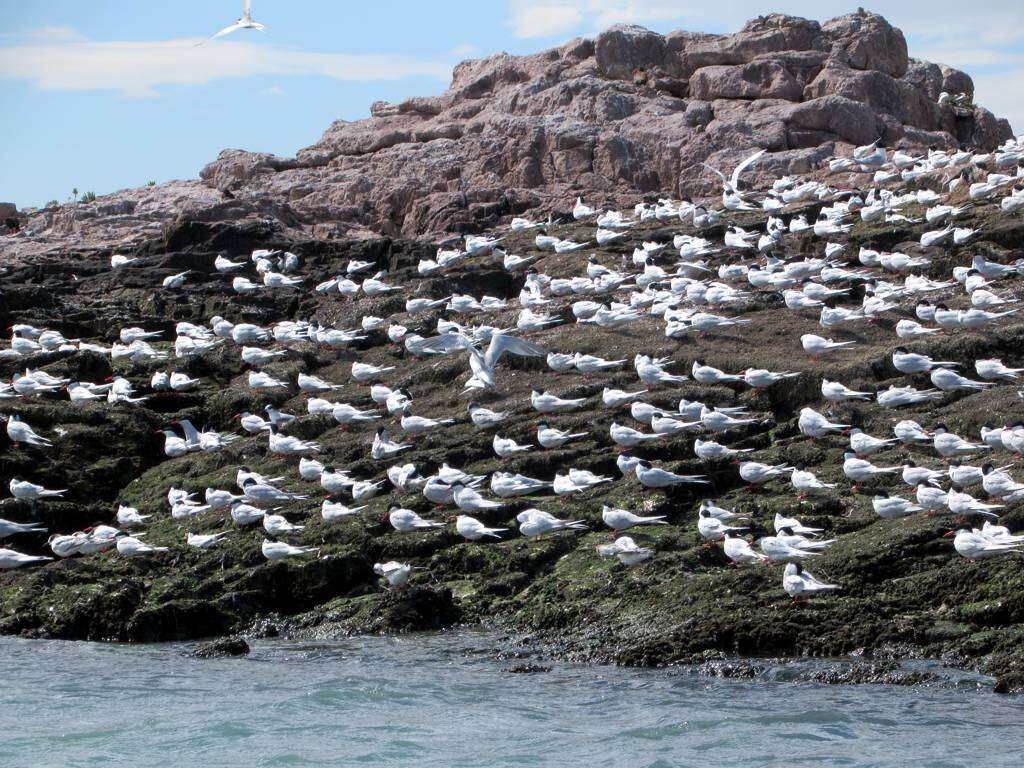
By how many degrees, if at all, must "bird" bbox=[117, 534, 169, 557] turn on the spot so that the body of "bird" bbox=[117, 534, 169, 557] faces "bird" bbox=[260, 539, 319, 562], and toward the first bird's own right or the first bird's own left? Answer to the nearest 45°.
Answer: approximately 135° to the first bird's own left

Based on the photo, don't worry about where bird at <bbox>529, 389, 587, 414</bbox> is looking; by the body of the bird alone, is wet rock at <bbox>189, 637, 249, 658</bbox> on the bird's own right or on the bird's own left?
on the bird's own left

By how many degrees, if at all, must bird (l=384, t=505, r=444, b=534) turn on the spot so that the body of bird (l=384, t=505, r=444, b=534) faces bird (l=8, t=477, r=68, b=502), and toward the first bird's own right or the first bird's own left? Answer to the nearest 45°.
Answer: approximately 45° to the first bird's own right

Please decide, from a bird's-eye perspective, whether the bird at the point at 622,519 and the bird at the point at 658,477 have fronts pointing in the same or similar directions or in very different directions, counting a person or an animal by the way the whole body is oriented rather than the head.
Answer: same or similar directions

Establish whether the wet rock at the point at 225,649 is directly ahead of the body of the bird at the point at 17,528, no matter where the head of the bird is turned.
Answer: no

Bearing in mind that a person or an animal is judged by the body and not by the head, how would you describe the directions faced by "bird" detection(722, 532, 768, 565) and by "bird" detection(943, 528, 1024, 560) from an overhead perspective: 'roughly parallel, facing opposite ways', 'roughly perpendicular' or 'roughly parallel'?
roughly parallel

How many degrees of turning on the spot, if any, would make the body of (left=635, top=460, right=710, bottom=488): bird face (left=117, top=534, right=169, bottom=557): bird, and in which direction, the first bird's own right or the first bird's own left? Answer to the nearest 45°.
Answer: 0° — it already faces it

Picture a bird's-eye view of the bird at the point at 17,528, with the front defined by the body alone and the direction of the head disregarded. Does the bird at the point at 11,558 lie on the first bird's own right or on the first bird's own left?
on the first bird's own left

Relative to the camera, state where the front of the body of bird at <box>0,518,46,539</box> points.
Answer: to the viewer's left

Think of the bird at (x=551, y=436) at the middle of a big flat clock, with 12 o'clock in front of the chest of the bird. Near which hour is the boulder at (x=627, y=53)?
The boulder is roughly at 3 o'clock from the bird.

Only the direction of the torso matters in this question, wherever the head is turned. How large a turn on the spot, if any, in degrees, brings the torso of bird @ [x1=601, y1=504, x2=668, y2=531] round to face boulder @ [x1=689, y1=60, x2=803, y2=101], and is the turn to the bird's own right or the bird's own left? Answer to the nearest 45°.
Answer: approximately 90° to the bird's own right

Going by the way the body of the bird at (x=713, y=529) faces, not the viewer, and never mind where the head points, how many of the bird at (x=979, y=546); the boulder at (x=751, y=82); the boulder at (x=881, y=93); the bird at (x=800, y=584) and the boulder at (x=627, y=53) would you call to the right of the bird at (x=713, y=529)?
3

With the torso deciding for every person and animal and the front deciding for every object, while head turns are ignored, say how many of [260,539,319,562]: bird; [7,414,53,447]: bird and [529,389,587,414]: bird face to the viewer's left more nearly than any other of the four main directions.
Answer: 3

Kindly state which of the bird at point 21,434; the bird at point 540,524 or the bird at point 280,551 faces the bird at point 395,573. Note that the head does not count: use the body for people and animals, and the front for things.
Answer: the bird at point 540,524

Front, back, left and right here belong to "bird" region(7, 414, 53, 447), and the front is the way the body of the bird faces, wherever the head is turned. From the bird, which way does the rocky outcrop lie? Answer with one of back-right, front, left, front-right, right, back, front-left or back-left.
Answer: back-right

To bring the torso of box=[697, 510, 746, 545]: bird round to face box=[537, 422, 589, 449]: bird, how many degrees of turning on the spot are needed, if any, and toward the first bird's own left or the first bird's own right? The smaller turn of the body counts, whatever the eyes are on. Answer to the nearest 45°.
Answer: approximately 45° to the first bird's own right

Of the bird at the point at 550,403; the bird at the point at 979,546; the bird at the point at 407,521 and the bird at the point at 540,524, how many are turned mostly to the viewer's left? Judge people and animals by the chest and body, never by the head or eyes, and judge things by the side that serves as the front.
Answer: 4

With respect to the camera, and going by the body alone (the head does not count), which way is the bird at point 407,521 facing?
to the viewer's left

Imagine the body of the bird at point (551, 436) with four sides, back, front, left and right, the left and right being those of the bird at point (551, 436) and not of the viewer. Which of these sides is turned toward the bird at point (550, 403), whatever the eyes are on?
right

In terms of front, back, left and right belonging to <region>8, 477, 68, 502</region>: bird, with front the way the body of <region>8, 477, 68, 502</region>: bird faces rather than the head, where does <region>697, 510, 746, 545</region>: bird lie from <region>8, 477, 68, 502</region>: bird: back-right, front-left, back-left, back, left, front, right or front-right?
back-left

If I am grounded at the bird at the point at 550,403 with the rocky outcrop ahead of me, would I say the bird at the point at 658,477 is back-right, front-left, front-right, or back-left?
back-right

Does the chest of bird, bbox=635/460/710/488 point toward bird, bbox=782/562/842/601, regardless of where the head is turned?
no

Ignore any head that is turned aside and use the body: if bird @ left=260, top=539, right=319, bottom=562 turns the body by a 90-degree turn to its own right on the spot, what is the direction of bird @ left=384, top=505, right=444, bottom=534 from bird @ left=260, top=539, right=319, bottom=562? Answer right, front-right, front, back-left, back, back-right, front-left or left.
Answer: right

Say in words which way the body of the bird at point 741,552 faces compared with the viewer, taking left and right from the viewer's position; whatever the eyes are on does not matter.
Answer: facing to the left of the viewer
